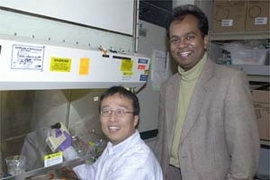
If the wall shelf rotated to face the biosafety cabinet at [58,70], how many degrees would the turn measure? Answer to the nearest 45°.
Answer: approximately 45° to its right

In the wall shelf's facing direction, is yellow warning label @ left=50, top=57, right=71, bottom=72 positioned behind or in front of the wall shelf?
in front

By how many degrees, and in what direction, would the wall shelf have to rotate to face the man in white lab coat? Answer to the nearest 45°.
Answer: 0° — it already faces them

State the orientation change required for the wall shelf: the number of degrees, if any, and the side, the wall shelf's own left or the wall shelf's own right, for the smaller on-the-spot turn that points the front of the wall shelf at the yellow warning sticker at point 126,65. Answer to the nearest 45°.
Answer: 0° — it already faces it

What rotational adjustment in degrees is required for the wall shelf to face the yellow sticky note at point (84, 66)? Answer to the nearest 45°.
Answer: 0° — it already faces it

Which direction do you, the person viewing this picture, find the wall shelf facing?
facing the viewer
